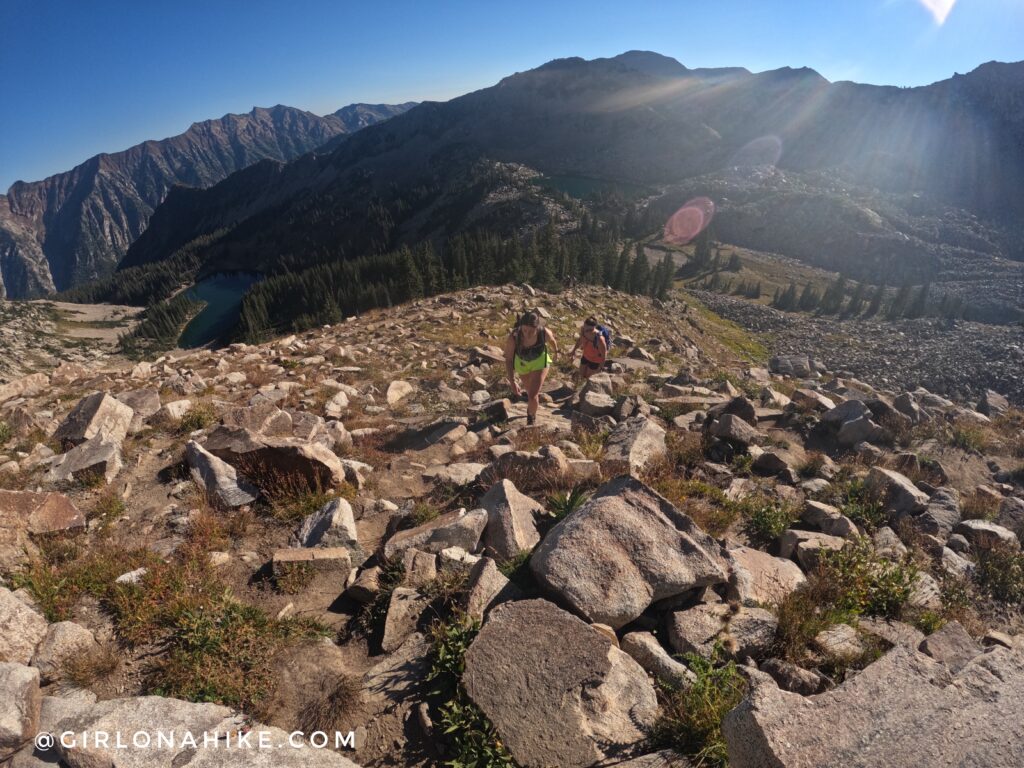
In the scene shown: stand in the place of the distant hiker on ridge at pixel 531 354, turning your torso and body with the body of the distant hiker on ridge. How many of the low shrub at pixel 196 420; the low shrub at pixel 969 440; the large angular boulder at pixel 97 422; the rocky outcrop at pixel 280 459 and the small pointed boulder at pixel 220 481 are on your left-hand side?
1

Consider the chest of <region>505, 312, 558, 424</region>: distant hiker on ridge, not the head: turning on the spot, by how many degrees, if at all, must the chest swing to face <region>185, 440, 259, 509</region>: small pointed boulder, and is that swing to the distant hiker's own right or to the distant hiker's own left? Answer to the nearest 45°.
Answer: approximately 45° to the distant hiker's own right

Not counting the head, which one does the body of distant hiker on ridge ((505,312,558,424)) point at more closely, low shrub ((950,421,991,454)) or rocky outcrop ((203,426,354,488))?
the rocky outcrop

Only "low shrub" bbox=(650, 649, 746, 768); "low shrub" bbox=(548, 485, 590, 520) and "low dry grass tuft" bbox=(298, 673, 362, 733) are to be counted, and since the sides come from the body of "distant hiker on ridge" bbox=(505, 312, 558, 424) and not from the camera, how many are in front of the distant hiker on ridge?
3

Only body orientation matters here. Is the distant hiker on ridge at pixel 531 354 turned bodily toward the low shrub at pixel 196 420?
no

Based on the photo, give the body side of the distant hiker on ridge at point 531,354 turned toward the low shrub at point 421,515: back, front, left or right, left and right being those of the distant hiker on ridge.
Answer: front

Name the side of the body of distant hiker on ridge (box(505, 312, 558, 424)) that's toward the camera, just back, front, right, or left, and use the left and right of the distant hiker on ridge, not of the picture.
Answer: front

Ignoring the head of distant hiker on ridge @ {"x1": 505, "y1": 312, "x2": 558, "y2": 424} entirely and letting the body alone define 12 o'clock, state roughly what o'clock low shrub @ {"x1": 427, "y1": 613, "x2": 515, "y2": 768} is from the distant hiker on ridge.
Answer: The low shrub is roughly at 12 o'clock from the distant hiker on ridge.

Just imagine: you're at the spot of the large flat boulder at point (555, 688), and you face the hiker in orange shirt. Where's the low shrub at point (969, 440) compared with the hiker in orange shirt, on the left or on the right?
right

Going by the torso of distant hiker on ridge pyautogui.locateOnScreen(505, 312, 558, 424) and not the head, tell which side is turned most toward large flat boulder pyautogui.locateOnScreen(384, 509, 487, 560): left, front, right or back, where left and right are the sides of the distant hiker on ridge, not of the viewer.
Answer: front

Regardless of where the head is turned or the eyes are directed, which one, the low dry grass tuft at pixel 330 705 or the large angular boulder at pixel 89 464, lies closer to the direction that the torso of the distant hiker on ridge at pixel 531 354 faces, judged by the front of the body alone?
the low dry grass tuft

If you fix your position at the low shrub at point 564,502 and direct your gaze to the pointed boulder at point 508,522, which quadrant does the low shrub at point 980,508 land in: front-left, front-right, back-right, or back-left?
back-left

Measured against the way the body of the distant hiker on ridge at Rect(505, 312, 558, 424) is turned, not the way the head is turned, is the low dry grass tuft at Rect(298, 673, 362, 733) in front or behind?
in front

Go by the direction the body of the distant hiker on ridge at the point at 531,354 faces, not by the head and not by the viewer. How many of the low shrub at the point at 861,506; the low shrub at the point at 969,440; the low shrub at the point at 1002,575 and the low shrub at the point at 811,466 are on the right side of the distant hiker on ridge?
0
